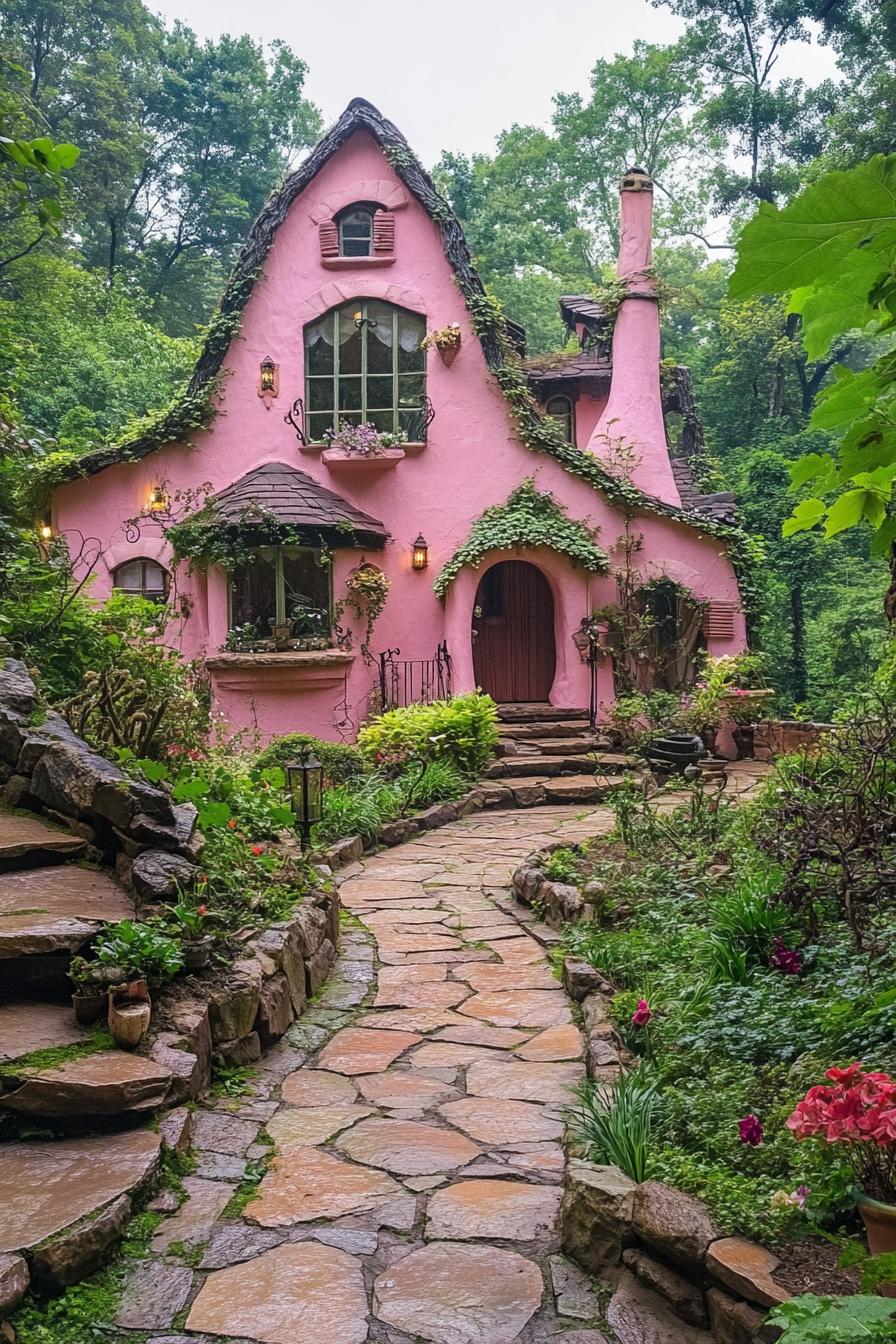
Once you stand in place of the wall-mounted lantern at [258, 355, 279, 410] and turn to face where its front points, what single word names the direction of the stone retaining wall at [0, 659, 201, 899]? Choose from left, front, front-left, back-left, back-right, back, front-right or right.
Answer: front

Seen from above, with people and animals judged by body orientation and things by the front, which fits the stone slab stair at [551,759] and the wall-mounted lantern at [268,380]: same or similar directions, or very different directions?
same or similar directions

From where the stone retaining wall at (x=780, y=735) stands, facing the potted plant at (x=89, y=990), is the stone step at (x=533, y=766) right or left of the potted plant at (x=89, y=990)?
right

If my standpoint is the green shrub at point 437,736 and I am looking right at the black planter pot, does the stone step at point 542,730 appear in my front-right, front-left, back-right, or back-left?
front-left

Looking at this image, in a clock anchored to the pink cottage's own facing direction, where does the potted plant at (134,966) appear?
The potted plant is roughly at 12 o'clock from the pink cottage.

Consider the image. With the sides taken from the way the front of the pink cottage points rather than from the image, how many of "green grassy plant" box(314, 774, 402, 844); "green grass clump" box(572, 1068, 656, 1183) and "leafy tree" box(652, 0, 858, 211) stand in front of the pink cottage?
2

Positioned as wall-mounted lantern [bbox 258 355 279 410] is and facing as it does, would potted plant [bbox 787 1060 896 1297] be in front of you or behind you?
in front

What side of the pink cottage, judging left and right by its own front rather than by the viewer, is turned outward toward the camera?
front

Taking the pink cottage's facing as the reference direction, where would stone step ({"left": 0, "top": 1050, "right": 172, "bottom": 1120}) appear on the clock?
The stone step is roughly at 12 o'clock from the pink cottage.

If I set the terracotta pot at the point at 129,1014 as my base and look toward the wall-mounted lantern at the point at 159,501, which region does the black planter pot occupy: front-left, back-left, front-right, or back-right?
front-right

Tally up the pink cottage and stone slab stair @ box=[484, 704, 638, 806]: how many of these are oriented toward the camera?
2

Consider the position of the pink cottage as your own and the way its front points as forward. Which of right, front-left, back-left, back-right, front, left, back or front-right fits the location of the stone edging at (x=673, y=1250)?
front

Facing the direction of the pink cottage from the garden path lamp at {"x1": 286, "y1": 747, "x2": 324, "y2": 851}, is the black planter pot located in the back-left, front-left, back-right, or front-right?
front-right

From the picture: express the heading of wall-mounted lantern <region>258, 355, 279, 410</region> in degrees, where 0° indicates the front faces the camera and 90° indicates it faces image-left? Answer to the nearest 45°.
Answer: approximately 0°

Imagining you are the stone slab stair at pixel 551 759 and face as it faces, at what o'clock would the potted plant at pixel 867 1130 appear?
The potted plant is roughly at 12 o'clock from the stone slab stair.

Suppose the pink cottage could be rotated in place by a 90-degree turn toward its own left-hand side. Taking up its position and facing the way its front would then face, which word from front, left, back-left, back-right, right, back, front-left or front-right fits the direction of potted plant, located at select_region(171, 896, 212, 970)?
right

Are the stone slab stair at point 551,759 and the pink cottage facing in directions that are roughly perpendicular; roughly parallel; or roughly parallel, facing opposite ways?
roughly parallel

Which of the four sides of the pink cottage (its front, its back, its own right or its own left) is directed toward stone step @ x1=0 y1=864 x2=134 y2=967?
front

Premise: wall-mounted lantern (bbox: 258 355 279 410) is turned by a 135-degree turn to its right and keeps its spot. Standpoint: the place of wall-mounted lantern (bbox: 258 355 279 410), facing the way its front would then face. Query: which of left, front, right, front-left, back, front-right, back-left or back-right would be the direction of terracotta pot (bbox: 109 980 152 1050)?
back-left
